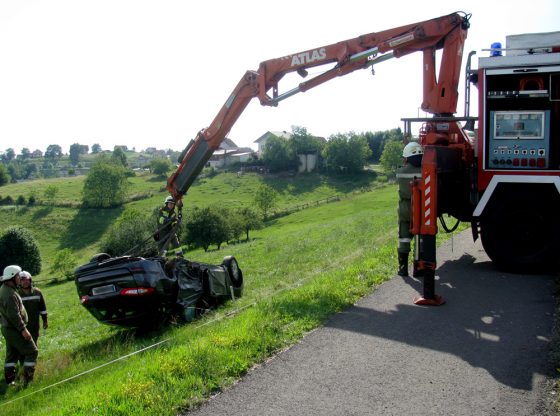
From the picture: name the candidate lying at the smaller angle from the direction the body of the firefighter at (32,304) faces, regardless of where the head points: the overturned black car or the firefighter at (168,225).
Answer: the overturned black car

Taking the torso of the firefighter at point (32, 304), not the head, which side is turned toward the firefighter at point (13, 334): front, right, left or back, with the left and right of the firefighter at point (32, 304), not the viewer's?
front

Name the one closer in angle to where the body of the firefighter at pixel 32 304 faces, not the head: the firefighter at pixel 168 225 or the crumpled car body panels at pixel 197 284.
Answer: the crumpled car body panels

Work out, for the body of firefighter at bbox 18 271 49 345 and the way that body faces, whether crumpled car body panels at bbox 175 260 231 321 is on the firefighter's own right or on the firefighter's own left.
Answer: on the firefighter's own left

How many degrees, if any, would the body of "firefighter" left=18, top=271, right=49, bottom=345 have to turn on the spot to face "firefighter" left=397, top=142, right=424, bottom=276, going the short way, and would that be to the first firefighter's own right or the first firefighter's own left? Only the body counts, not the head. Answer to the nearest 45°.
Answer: approximately 90° to the first firefighter's own left

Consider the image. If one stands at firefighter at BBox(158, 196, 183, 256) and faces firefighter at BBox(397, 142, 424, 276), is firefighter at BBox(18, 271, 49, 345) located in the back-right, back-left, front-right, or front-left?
front-right

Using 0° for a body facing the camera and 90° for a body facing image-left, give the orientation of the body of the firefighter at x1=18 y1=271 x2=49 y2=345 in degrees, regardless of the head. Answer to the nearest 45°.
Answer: approximately 0°

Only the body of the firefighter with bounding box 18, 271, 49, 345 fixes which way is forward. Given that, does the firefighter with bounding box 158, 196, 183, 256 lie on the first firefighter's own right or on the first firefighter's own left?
on the first firefighter's own left

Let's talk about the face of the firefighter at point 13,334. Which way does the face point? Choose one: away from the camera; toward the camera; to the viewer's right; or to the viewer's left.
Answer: to the viewer's right
